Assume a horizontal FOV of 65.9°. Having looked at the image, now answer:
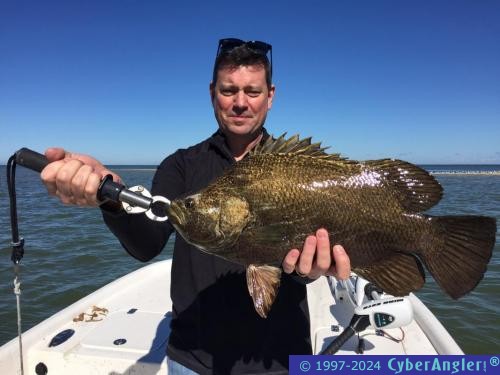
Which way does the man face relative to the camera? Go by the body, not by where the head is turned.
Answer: toward the camera
